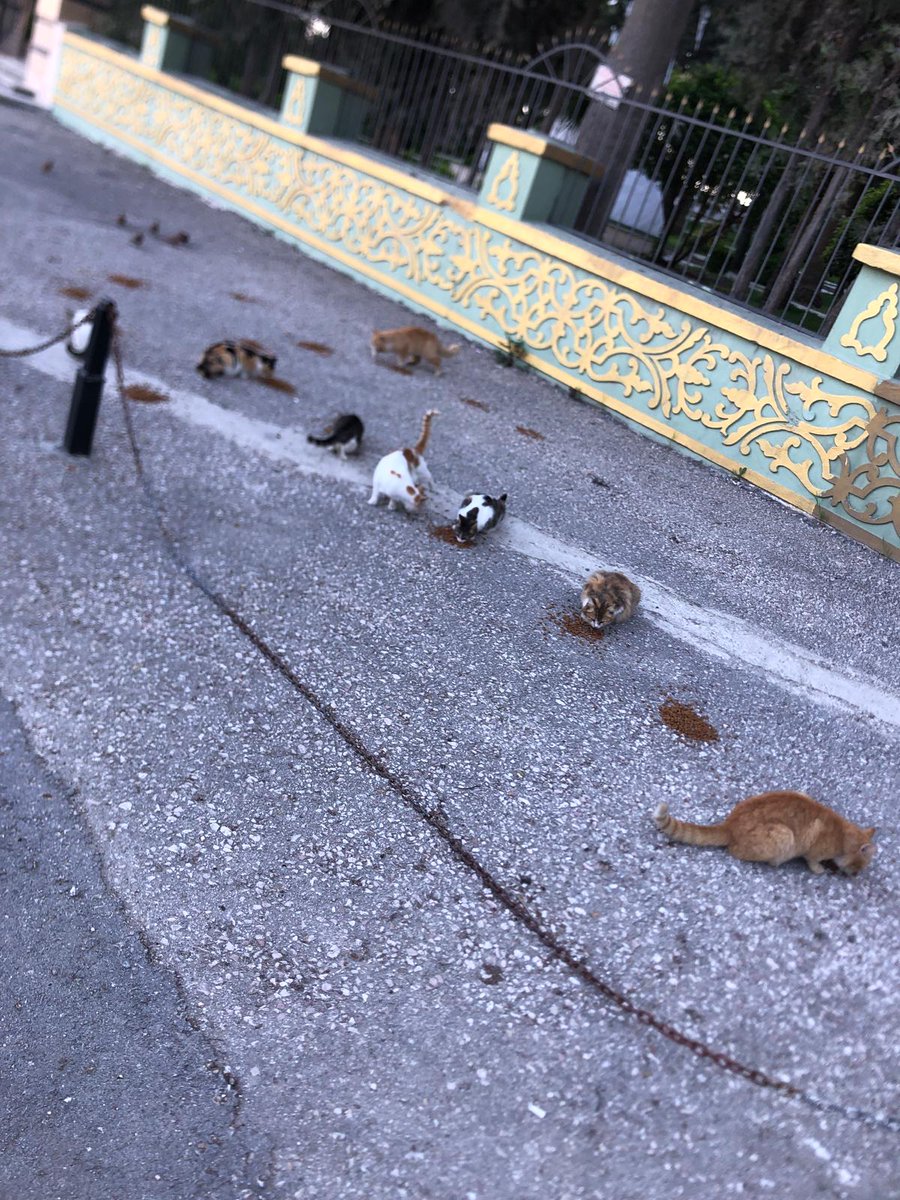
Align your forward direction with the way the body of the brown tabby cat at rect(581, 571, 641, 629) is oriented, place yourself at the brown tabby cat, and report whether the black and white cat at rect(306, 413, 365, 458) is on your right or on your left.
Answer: on your right

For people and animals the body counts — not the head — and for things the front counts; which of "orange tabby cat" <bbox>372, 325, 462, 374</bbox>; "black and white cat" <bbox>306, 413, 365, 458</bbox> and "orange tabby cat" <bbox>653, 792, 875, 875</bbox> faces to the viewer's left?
the "orange tabby cat" <bbox>372, 325, 462, 374</bbox>

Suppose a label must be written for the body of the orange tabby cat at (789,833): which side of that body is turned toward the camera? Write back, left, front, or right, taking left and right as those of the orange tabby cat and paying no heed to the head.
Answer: right

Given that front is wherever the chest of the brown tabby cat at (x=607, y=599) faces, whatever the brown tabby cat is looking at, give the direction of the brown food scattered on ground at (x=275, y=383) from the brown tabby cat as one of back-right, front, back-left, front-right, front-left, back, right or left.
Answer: right

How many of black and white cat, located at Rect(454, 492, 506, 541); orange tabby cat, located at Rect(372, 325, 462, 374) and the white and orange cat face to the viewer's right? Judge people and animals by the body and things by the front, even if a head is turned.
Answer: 0

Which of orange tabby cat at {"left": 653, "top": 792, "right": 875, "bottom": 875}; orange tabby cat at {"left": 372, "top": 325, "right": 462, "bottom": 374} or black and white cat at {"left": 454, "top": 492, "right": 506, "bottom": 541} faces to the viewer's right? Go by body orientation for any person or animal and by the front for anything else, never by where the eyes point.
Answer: the orange tabby cat at {"left": 653, "top": 792, "right": 875, "bottom": 875}

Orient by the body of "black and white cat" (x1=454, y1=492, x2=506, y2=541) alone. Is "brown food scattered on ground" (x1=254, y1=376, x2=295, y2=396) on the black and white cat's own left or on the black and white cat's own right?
on the black and white cat's own right

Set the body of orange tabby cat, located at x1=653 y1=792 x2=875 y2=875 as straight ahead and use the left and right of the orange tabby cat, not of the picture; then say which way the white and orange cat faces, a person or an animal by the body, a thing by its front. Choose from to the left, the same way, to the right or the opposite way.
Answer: to the right

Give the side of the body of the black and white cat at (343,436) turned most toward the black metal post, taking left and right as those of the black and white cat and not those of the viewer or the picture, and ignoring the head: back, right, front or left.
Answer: back

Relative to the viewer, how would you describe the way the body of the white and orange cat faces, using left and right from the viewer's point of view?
facing the viewer and to the left of the viewer

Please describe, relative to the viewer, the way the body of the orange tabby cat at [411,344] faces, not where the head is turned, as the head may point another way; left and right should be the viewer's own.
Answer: facing to the left of the viewer

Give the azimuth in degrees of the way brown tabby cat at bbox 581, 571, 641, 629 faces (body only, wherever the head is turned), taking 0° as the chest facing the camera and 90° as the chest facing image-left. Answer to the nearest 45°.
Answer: approximately 45°

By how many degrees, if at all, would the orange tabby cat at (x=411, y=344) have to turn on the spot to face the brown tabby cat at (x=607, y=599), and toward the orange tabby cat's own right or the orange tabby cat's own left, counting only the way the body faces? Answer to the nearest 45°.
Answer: approximately 90° to the orange tabby cat's own left

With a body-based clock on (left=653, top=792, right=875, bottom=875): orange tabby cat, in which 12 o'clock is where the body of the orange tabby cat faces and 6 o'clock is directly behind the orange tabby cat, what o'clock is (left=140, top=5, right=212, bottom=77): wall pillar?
The wall pillar is roughly at 7 o'clock from the orange tabby cat.

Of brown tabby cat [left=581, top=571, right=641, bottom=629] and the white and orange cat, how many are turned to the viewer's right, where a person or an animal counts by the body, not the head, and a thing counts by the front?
0

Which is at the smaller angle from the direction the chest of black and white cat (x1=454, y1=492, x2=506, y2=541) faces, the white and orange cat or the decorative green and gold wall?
the white and orange cat

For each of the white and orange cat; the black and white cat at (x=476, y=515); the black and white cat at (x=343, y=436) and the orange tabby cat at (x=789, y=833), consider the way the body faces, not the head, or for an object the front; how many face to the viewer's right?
2

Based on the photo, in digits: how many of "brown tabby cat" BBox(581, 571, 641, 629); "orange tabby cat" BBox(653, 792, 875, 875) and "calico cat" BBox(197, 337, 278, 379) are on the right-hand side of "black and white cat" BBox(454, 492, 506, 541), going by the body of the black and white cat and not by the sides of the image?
1
